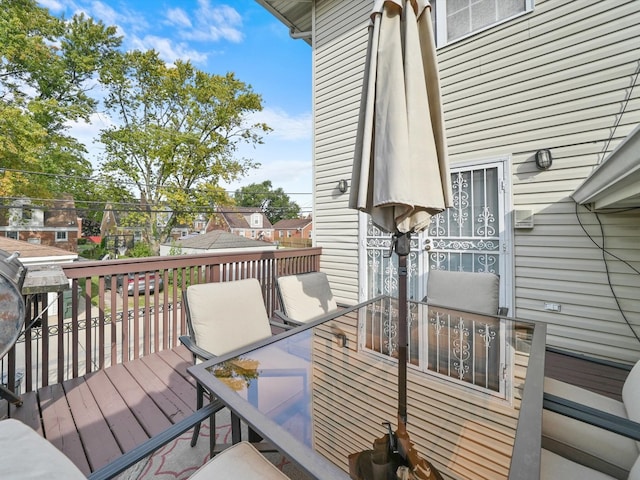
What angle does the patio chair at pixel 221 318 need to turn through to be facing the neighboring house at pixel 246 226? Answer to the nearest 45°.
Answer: approximately 135° to its left

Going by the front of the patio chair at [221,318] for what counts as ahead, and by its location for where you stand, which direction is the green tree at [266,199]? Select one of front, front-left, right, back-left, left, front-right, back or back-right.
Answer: back-left

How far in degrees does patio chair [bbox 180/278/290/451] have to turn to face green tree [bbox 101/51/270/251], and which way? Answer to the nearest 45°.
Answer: approximately 135° to its left

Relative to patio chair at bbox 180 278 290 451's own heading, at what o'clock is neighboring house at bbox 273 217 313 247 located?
The neighboring house is roughly at 8 o'clock from the patio chair.

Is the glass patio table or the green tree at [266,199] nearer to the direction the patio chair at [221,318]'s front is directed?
the glass patio table

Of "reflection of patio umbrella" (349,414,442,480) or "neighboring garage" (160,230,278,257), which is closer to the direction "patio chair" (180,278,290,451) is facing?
the reflection of patio umbrella

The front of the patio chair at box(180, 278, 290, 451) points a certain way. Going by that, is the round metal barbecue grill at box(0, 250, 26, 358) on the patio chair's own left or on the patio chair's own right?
on the patio chair's own right

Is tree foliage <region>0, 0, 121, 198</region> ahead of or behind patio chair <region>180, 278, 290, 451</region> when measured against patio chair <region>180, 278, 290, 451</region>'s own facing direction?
behind

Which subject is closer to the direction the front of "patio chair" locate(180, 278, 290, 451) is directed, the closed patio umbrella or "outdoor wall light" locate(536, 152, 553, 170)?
the closed patio umbrella

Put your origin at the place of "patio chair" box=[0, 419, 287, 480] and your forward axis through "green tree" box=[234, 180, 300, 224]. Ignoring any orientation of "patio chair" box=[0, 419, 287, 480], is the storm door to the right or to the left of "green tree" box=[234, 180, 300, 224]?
right

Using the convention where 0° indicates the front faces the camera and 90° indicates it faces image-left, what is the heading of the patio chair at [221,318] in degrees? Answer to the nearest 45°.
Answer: approximately 315°
